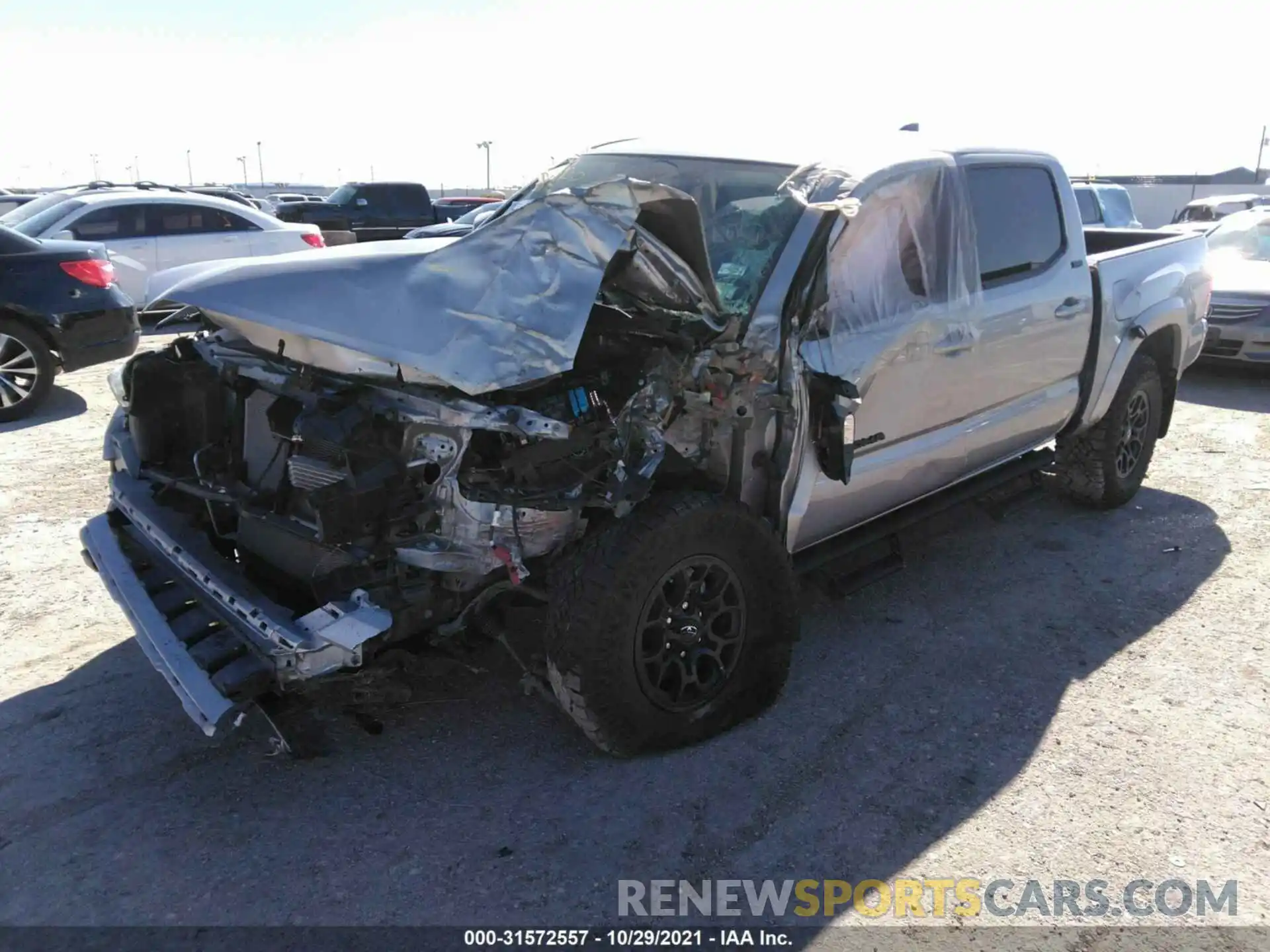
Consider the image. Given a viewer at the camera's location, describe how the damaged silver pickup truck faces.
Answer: facing the viewer and to the left of the viewer

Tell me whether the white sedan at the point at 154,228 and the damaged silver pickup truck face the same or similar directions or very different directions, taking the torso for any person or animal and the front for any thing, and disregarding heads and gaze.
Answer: same or similar directions

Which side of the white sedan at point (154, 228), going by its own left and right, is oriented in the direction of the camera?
left

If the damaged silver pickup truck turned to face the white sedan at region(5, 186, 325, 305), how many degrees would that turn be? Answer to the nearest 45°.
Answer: approximately 90° to its right

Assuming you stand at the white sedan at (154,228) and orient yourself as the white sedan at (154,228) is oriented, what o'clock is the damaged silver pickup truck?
The damaged silver pickup truck is roughly at 9 o'clock from the white sedan.

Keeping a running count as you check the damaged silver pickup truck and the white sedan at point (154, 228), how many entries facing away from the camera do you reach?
0
